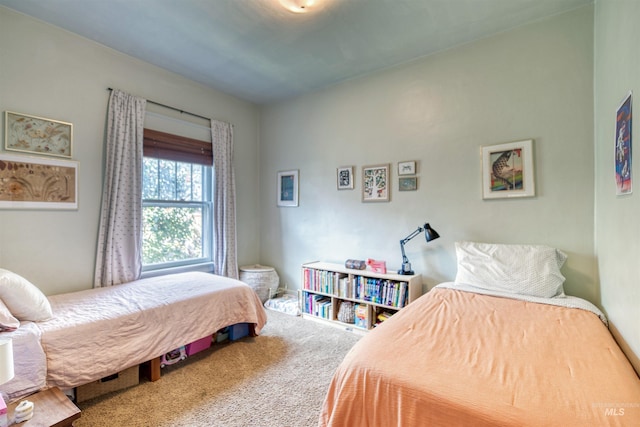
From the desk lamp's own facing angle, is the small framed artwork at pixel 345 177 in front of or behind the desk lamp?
behind

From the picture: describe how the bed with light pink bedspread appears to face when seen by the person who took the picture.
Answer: facing away from the viewer and to the right of the viewer

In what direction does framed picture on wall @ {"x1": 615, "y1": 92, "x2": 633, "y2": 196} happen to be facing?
to the viewer's left

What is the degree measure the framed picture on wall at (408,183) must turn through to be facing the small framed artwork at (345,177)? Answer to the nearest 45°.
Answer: approximately 90° to its right

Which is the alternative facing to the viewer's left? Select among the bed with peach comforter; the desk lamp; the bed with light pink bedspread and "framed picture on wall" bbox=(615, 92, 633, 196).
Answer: the framed picture on wall

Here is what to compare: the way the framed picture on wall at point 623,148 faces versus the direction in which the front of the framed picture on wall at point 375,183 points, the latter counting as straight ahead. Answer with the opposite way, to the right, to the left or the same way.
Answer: to the right

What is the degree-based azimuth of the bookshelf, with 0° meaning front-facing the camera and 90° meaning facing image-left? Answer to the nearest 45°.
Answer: approximately 45°
